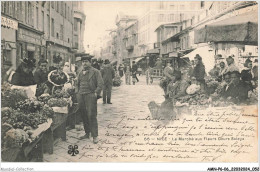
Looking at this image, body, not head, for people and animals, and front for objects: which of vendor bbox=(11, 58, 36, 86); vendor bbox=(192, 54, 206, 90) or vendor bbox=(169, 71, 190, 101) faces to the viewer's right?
vendor bbox=(11, 58, 36, 86)

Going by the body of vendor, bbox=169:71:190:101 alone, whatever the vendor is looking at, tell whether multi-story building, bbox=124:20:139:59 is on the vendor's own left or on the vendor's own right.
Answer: on the vendor's own right

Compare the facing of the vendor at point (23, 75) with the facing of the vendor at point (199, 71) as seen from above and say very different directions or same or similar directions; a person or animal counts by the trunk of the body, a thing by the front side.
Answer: very different directions

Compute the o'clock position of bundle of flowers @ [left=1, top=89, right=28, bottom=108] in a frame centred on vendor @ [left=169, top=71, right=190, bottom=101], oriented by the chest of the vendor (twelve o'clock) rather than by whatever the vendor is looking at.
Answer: The bundle of flowers is roughly at 1 o'clock from the vendor.

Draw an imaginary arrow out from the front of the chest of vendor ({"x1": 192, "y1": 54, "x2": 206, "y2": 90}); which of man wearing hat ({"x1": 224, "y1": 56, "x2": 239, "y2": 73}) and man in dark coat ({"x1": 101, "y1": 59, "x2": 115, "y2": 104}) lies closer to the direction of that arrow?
the man in dark coat

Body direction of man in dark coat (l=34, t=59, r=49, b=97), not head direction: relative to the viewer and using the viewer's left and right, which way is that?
facing the viewer and to the right of the viewer

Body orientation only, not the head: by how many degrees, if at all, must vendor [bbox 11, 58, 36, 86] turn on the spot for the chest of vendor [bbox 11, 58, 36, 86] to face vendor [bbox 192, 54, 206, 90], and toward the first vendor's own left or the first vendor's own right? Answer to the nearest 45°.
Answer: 0° — they already face them

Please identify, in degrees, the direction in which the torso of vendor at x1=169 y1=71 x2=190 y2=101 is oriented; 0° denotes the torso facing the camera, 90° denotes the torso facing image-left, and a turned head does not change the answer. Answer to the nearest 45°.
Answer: approximately 45°

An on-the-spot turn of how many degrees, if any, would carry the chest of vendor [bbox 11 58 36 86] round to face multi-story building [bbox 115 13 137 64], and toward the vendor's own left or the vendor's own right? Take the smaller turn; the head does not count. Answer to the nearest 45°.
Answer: approximately 90° to the vendor's own left

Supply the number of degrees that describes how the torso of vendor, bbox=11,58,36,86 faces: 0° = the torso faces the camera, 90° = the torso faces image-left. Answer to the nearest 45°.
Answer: approximately 270°

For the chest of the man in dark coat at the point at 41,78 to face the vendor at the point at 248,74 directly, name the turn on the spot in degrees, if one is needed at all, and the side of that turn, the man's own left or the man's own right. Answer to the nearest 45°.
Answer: approximately 45° to the man's own left
